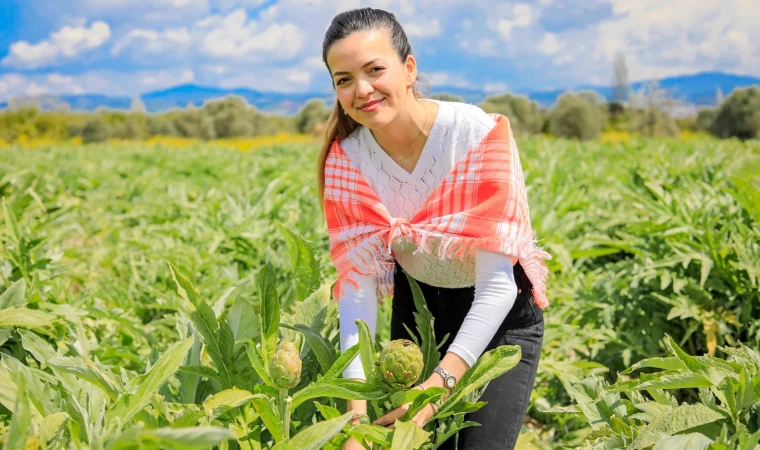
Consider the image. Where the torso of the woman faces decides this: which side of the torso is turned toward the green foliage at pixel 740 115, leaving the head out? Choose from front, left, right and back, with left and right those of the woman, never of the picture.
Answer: back

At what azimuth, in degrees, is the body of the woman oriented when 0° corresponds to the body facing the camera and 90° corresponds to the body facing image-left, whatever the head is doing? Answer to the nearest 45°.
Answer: approximately 45°

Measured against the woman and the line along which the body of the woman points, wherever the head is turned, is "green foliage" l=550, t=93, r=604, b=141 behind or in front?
behind
